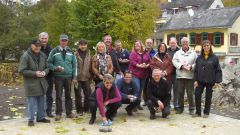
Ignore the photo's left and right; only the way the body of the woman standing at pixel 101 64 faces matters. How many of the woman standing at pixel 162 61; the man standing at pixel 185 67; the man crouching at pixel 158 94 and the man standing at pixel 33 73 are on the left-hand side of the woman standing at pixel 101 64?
3

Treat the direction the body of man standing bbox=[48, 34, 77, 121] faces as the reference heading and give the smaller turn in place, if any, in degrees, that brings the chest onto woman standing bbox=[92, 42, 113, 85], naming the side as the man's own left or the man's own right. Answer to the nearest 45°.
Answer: approximately 90° to the man's own left

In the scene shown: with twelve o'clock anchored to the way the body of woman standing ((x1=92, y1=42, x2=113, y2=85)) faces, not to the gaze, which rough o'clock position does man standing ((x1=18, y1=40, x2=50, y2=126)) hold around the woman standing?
The man standing is roughly at 2 o'clock from the woman standing.

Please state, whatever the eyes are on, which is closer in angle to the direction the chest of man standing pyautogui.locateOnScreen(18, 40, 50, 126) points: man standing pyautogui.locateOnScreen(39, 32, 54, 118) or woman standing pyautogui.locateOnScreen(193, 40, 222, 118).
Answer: the woman standing

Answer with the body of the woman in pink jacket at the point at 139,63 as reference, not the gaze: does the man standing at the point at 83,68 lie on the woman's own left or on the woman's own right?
on the woman's own right

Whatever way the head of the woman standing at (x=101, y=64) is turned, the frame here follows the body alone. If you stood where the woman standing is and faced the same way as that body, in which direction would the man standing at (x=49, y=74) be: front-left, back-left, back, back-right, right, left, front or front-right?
right

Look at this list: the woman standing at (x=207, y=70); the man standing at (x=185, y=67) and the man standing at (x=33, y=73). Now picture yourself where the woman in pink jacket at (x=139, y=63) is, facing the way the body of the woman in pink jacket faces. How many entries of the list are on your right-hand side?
1

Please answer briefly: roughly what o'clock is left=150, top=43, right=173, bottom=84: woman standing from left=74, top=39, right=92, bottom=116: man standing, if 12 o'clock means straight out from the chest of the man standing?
The woman standing is roughly at 9 o'clock from the man standing.

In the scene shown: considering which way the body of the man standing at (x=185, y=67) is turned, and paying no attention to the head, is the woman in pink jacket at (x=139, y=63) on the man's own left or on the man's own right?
on the man's own right

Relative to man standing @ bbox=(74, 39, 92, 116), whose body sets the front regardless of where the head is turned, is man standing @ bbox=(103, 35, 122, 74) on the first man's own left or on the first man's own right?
on the first man's own left

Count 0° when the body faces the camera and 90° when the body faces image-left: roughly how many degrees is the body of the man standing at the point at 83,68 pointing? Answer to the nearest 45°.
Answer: approximately 0°

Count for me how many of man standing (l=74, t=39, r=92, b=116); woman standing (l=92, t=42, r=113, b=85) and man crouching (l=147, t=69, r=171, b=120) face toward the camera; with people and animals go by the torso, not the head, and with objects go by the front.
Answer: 3

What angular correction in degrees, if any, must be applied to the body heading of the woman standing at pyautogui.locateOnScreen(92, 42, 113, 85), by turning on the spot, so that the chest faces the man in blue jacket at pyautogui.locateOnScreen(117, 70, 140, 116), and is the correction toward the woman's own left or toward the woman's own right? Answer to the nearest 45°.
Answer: approximately 90° to the woman's own left

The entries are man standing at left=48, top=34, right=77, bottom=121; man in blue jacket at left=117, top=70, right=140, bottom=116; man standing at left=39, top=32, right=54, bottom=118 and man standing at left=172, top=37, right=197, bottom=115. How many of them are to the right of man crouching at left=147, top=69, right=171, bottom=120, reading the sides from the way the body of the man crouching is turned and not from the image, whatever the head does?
3

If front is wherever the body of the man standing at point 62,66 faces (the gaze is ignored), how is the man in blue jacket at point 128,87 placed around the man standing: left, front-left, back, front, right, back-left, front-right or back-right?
left

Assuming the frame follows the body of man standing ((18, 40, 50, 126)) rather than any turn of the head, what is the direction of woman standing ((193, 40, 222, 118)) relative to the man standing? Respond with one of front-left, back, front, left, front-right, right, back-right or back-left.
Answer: front-left

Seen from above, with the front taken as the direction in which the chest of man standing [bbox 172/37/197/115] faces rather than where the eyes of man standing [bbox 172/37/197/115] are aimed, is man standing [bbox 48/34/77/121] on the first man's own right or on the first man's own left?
on the first man's own right
